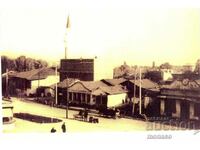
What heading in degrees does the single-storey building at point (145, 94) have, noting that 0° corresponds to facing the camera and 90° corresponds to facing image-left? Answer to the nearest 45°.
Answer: approximately 45°
